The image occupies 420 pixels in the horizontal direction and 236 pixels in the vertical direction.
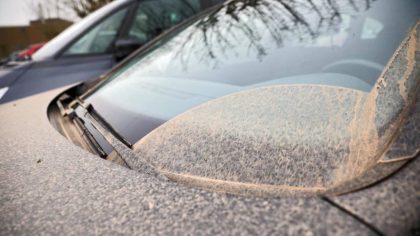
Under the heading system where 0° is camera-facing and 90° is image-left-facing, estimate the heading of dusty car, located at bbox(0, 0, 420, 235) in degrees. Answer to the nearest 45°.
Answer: approximately 45°

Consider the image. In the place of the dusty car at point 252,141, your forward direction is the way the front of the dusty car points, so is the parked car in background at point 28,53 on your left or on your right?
on your right

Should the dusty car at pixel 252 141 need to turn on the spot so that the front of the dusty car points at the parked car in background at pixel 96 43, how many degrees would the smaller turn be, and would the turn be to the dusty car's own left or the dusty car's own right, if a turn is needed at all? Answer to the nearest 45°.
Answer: approximately 135° to the dusty car's own right
